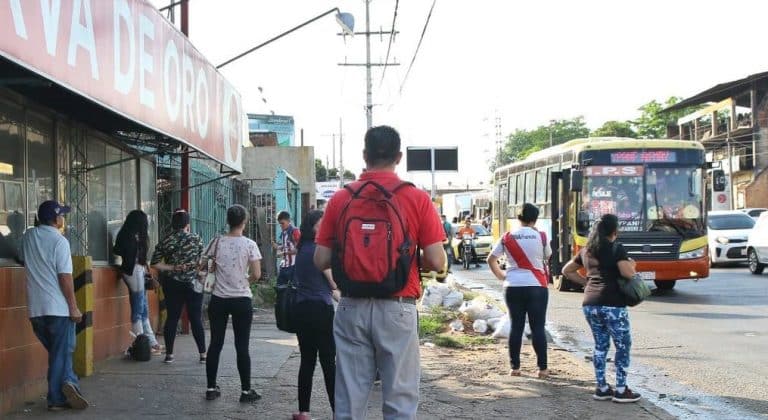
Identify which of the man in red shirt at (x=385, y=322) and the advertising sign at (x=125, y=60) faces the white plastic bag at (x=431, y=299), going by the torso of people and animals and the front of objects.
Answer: the man in red shirt

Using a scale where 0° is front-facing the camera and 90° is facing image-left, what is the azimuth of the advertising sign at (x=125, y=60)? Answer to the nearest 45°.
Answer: approximately 315°

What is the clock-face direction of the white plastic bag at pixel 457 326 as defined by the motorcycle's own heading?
The white plastic bag is roughly at 12 o'clock from the motorcycle.

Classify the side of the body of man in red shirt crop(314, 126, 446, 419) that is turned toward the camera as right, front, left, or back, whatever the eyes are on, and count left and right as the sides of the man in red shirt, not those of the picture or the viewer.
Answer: back

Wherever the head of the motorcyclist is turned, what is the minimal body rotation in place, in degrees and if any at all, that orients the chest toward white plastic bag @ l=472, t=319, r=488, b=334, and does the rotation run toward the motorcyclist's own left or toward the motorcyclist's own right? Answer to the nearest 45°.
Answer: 0° — they already face it

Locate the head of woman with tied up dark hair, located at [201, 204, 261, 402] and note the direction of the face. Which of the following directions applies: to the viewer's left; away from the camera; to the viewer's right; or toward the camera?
away from the camera
